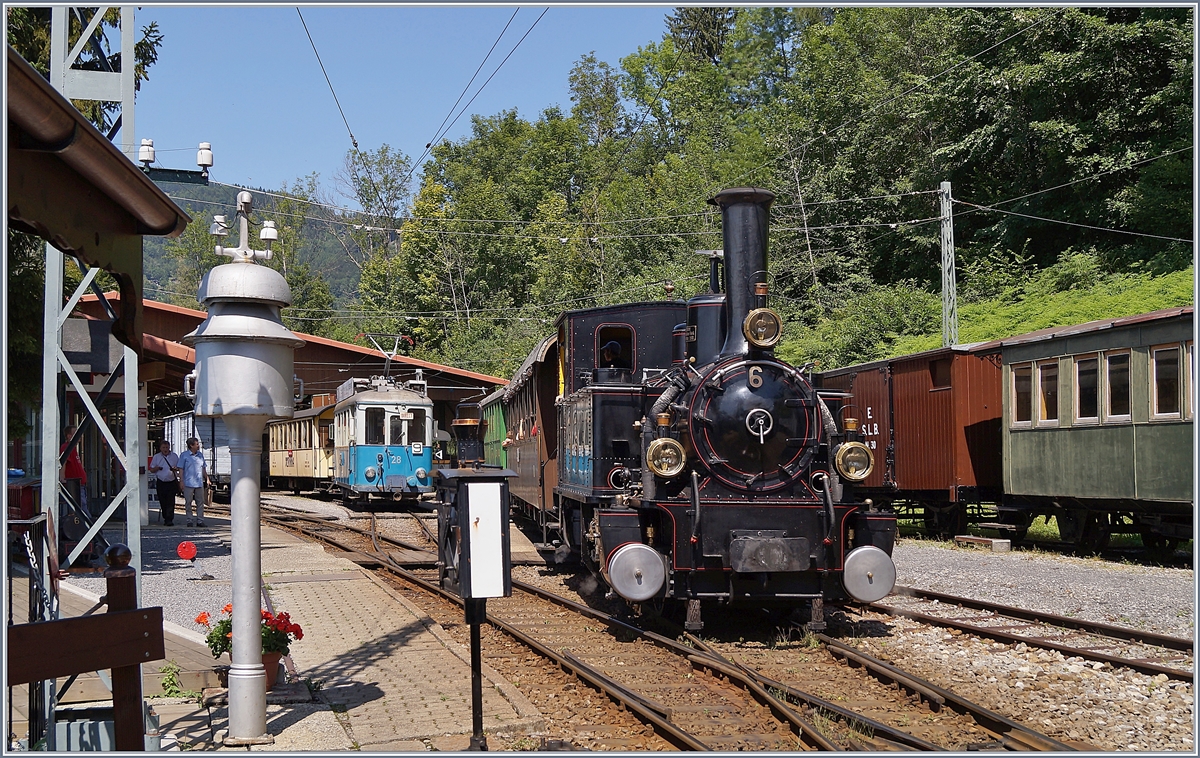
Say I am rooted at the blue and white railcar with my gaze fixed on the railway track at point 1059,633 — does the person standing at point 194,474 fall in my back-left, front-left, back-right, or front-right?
front-right

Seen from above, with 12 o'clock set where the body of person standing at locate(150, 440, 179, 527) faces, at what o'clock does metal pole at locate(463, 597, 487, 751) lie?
The metal pole is roughly at 12 o'clock from the person standing.

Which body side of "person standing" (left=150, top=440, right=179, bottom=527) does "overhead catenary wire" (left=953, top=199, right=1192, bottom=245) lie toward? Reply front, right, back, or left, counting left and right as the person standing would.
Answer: left

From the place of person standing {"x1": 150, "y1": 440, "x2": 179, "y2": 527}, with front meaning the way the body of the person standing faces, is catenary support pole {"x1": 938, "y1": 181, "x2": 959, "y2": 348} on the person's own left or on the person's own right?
on the person's own left

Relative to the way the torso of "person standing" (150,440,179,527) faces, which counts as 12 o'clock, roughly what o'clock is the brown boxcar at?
The brown boxcar is roughly at 10 o'clock from the person standing.

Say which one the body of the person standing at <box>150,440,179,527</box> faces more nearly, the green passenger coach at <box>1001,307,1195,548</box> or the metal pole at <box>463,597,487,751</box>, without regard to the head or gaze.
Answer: the metal pole

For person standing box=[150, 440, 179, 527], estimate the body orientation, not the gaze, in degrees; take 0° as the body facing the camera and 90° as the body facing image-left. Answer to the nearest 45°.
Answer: approximately 0°

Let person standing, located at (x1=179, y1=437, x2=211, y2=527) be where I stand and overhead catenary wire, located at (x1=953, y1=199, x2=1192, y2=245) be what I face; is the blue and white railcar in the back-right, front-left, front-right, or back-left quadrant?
front-left

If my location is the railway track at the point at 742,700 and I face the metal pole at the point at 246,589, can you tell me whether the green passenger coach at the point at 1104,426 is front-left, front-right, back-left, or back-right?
back-right

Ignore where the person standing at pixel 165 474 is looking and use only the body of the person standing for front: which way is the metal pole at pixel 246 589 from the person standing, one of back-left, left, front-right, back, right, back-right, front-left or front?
front

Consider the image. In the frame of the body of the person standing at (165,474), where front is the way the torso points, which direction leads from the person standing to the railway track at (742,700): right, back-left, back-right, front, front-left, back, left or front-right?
front

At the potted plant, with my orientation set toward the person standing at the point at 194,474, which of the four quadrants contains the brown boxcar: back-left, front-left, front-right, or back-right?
front-right

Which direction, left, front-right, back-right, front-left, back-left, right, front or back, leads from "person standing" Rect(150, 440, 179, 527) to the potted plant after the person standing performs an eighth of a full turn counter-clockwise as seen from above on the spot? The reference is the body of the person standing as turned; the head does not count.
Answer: front-right
